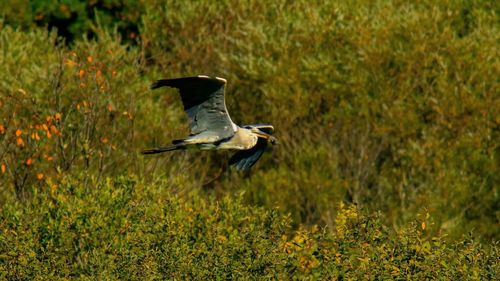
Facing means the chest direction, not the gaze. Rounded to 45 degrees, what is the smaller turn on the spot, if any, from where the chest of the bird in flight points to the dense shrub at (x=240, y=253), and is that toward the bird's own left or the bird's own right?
approximately 90° to the bird's own right

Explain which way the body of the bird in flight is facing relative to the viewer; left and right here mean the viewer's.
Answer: facing to the right of the viewer

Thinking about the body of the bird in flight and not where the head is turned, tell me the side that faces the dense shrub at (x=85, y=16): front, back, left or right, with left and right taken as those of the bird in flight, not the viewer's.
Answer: left
